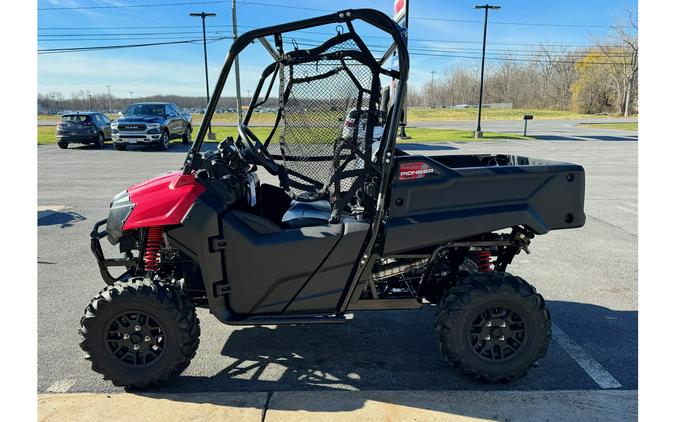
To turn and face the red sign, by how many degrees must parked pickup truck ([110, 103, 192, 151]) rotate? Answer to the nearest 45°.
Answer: approximately 90° to its left

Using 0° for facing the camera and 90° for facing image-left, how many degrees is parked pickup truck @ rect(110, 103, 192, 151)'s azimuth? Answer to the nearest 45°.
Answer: approximately 45°

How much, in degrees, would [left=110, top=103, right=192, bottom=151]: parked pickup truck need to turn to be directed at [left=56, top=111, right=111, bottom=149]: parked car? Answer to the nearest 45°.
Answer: approximately 90° to its right

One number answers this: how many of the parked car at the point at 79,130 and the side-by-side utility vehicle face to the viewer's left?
1

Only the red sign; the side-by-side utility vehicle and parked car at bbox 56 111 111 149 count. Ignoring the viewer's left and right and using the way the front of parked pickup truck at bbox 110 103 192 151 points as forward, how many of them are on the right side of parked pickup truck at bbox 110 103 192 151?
1

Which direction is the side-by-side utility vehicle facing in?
to the viewer's left
